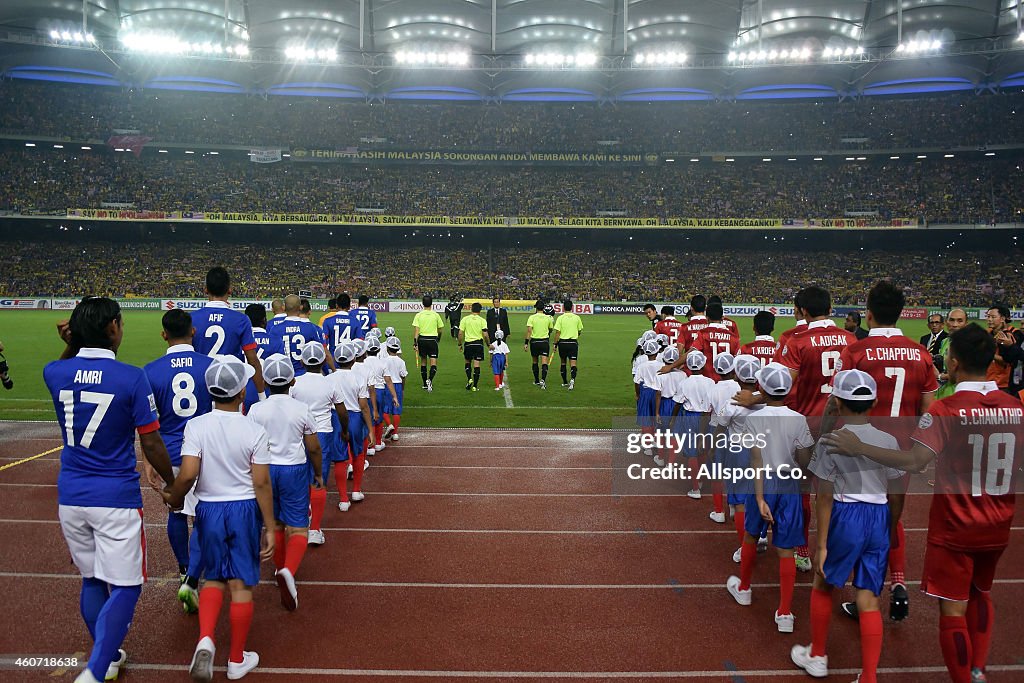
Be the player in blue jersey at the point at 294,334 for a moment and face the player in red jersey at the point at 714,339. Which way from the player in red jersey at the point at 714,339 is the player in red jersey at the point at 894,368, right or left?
right

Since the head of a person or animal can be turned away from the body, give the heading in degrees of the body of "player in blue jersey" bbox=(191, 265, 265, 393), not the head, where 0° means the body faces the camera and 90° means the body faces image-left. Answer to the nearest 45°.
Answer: approximately 180°

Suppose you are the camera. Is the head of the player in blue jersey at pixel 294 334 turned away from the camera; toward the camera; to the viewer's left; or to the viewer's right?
away from the camera

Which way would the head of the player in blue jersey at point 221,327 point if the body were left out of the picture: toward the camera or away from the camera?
away from the camera

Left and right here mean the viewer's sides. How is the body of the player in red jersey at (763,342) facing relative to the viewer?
facing away from the viewer

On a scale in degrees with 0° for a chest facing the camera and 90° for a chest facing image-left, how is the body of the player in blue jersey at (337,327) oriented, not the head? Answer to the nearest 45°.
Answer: approximately 180°

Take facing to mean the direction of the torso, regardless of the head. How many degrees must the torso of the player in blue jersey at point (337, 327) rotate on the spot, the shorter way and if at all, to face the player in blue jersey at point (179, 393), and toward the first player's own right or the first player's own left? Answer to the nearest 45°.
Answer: approximately 180°

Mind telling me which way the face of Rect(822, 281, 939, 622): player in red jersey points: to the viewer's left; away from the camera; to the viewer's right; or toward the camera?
away from the camera

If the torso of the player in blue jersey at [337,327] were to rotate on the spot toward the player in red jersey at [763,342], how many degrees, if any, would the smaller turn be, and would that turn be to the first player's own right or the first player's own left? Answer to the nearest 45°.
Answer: approximately 135° to the first player's own right

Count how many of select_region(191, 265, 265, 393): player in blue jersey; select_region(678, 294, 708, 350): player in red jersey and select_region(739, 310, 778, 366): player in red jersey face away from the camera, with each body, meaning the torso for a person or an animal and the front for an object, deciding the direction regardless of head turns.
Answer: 3

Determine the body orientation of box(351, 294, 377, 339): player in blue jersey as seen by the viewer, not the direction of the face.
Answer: away from the camera

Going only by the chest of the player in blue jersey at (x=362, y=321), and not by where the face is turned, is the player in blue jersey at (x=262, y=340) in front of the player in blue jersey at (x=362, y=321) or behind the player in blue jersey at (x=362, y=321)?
behind

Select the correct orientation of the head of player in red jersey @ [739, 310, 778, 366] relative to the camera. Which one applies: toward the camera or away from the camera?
away from the camera

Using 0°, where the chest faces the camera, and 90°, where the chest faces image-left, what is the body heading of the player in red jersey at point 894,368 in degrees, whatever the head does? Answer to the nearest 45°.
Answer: approximately 180°
